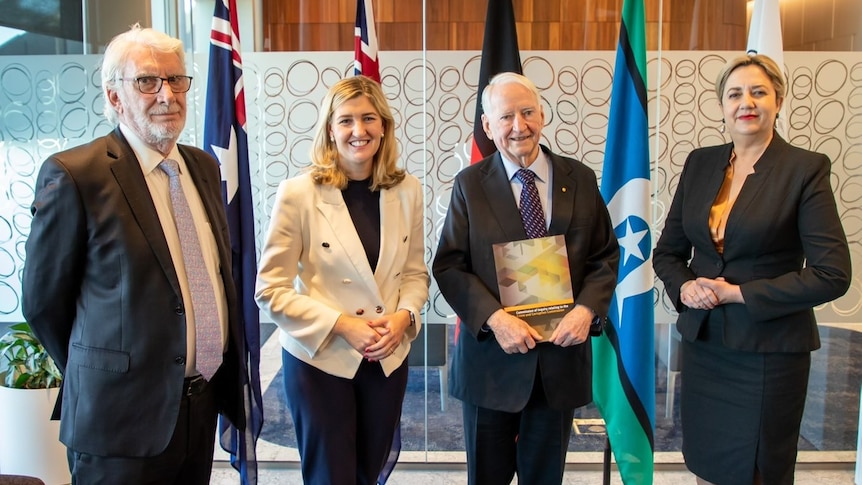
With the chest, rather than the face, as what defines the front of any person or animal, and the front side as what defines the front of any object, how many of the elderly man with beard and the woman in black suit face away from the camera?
0

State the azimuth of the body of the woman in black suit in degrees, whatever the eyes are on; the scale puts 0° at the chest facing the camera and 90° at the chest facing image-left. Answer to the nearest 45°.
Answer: approximately 45°
